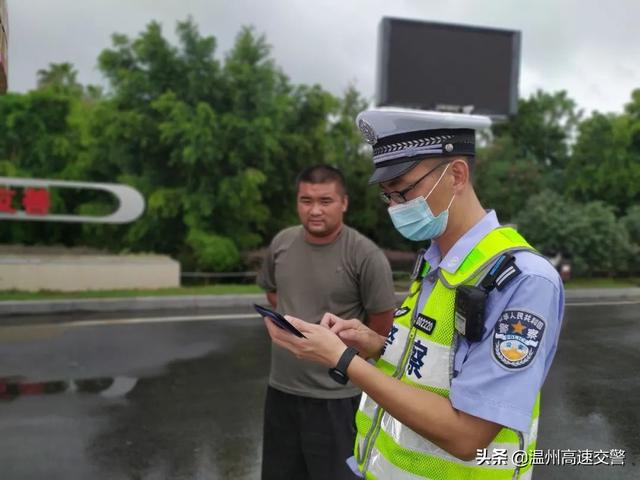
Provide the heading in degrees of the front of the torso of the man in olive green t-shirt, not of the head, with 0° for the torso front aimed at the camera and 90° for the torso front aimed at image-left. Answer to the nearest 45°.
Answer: approximately 0°

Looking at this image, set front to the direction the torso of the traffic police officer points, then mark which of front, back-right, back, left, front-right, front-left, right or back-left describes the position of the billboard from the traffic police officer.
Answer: back-right

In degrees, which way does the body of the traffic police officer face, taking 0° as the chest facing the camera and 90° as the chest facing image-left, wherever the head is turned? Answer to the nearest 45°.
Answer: approximately 45°

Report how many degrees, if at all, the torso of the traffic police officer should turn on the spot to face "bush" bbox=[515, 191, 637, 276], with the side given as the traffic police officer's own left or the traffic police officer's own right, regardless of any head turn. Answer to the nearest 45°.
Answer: approximately 135° to the traffic police officer's own right

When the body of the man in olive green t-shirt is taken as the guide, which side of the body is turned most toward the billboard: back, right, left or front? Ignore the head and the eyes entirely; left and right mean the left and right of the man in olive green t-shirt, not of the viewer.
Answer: back
